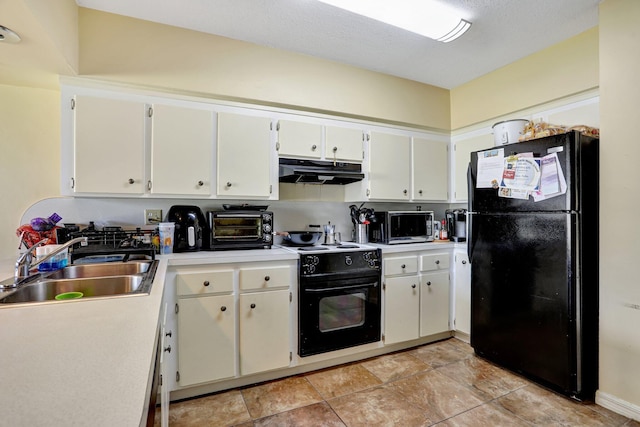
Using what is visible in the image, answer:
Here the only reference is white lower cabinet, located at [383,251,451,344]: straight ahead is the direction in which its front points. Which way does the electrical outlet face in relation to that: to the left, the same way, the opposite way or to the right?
the same way

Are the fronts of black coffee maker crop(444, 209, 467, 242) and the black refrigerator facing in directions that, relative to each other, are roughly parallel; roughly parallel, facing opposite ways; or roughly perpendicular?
roughly parallel

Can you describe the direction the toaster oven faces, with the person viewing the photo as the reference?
facing the viewer

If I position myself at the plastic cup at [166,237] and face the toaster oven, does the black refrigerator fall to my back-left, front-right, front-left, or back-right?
front-right

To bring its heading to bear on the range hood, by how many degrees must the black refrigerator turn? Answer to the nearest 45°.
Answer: approximately 45° to its right

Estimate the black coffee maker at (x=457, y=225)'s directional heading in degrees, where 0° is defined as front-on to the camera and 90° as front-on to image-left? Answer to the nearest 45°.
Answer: approximately 45°

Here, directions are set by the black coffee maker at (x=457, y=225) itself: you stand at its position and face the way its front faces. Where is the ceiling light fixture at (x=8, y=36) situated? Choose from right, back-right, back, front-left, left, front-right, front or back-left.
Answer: front

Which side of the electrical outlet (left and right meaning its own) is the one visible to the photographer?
front

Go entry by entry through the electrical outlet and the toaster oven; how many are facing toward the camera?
2

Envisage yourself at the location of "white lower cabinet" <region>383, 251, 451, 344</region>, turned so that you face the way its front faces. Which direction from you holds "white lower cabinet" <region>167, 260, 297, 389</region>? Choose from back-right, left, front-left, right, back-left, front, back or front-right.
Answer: right
